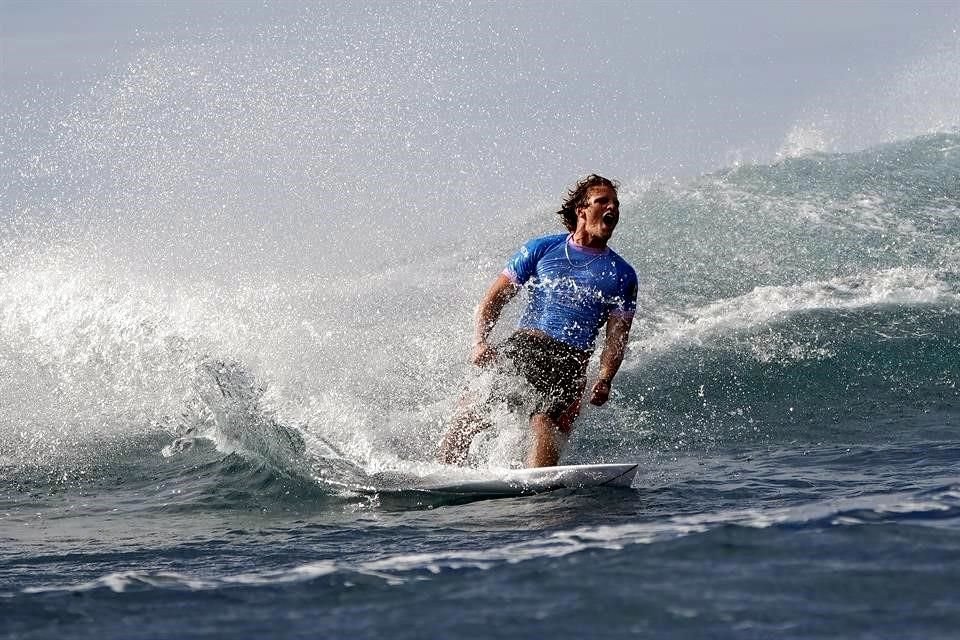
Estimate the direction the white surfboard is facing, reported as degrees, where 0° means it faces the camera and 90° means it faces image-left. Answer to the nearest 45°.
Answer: approximately 270°
